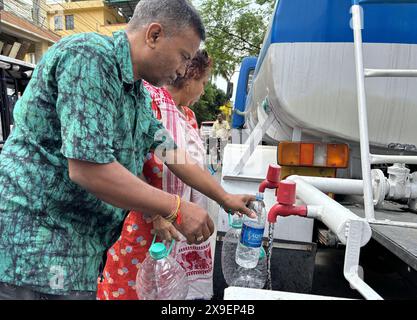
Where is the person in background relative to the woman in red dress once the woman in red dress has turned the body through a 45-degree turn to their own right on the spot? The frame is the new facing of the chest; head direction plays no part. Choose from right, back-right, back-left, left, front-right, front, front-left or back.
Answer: back-left

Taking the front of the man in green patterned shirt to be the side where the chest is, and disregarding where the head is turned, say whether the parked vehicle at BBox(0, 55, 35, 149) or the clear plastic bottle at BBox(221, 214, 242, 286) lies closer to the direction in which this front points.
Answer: the clear plastic bottle

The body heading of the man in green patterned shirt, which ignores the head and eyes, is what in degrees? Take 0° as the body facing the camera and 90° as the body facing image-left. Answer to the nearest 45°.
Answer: approximately 270°

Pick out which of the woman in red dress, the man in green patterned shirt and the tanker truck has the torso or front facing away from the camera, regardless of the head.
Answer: the tanker truck

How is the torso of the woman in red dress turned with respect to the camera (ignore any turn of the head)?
to the viewer's right

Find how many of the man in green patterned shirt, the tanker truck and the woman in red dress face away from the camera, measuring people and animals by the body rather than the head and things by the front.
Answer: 1

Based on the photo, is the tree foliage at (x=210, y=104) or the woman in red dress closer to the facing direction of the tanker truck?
the tree foliage

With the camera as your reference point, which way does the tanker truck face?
facing away from the viewer

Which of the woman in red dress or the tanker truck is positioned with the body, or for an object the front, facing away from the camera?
the tanker truck

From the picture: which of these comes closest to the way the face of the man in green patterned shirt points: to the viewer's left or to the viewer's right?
to the viewer's right

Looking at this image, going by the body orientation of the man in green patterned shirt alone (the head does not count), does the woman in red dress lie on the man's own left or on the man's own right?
on the man's own left
